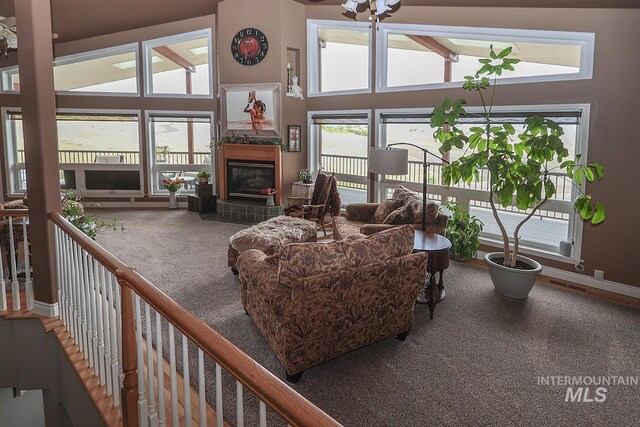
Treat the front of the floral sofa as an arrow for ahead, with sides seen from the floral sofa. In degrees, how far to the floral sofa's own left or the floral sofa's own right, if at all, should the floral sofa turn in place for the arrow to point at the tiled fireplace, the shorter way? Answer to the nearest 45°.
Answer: approximately 90° to the floral sofa's own right

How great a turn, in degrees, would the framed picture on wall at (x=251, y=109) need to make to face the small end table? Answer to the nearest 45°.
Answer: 0° — it already faces it

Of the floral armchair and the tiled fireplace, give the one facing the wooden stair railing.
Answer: the tiled fireplace

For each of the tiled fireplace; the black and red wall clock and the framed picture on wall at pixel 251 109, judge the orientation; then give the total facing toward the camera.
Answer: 3

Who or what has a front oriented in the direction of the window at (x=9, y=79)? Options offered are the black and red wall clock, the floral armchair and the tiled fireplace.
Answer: the floral armchair

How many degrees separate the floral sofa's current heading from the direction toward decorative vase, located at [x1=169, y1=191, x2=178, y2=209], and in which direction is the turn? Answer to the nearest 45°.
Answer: approximately 90° to its right

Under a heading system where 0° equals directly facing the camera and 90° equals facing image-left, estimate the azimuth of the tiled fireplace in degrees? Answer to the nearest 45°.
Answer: approximately 0°

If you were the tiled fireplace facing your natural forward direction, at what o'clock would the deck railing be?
The deck railing is roughly at 10 o'clock from the tiled fireplace.

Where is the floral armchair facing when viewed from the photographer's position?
facing away from the viewer and to the left of the viewer

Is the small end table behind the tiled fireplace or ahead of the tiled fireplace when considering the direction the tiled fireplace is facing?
ahead

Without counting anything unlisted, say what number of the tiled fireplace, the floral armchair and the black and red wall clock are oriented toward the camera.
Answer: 2

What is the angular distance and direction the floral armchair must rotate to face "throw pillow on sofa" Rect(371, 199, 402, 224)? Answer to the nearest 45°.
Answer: approximately 45° to its right
